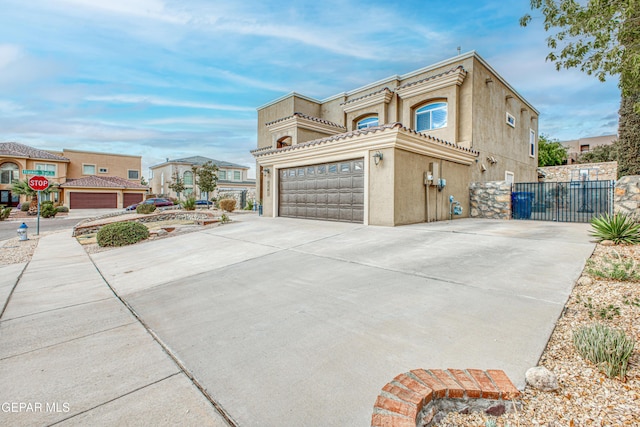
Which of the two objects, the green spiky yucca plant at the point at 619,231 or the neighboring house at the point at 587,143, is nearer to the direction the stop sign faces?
the green spiky yucca plant

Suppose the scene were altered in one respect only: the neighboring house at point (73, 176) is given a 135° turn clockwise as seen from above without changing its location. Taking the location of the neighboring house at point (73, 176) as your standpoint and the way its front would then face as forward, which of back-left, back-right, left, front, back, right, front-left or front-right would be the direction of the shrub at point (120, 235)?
left

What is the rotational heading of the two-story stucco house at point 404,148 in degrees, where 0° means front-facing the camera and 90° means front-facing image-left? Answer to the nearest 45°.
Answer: approximately 45°

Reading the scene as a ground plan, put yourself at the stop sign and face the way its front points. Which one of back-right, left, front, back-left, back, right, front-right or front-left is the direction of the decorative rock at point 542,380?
front

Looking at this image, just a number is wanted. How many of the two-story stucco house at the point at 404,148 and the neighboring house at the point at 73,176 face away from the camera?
0

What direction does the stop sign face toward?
toward the camera

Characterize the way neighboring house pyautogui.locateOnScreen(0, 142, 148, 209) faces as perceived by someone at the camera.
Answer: facing the viewer and to the right of the viewer

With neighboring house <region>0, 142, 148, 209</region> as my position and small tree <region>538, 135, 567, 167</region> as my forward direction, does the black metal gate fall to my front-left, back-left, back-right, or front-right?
front-right

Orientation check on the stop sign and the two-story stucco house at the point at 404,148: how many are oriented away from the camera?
0

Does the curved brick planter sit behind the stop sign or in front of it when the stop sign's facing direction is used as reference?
in front

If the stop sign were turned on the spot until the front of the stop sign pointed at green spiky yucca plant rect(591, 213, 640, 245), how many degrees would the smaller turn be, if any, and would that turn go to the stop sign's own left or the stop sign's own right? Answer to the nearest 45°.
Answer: approximately 45° to the stop sign's own left
